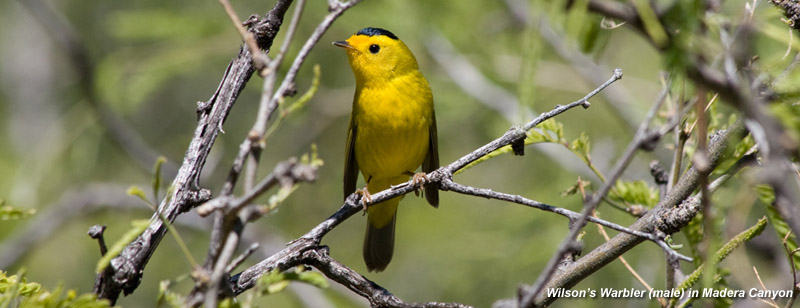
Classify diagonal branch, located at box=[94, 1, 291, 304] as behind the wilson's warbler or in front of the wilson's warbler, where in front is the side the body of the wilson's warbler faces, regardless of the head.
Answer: in front

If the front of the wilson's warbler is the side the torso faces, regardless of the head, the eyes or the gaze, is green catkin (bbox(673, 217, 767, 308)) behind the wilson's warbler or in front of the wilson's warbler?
in front

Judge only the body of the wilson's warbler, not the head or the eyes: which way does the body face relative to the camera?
toward the camera
